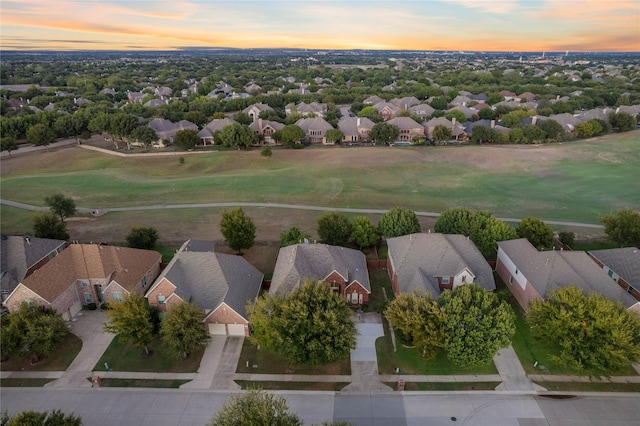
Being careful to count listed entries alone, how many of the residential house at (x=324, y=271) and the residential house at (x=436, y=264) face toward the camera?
2

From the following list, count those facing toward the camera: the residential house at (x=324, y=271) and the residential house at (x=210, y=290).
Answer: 2

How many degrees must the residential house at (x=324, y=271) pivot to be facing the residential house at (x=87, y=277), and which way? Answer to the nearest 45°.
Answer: approximately 90° to its right

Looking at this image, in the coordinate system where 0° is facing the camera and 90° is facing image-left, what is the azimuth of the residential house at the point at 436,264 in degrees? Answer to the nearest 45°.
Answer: approximately 0°

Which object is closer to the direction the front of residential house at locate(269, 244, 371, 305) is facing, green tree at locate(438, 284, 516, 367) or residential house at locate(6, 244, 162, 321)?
the green tree

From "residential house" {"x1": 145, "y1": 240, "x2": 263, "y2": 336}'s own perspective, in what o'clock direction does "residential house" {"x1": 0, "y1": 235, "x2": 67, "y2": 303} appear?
"residential house" {"x1": 0, "y1": 235, "x2": 67, "y2": 303} is roughly at 4 o'clock from "residential house" {"x1": 145, "y1": 240, "x2": 263, "y2": 336}.

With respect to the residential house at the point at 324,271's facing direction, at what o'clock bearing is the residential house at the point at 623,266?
the residential house at the point at 623,266 is roughly at 9 o'clock from the residential house at the point at 324,271.

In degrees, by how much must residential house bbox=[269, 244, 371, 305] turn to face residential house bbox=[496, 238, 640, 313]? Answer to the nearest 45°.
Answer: approximately 90° to its left

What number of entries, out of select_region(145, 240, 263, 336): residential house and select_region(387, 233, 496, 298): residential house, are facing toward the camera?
2

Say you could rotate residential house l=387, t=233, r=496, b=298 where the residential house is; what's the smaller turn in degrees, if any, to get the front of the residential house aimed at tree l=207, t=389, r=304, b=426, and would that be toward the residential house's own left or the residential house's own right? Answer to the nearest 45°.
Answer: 0° — it already faces it

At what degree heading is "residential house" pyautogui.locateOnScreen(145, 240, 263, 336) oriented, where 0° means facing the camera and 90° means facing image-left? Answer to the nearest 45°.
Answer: approximately 0°
